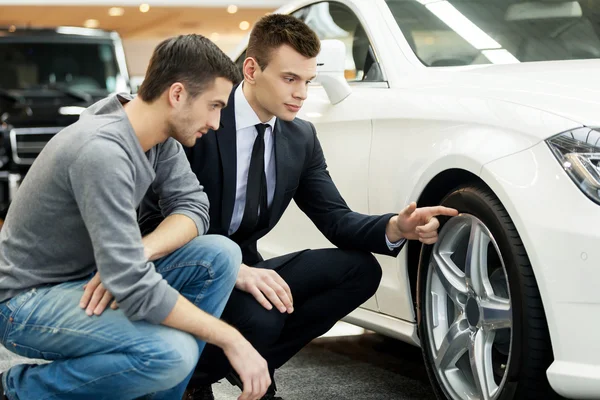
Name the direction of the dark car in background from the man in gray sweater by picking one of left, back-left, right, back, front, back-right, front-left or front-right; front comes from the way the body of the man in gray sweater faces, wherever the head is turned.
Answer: left

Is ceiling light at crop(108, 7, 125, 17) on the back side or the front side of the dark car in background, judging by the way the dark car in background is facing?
on the back side

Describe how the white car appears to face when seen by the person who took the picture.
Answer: facing the viewer and to the right of the viewer

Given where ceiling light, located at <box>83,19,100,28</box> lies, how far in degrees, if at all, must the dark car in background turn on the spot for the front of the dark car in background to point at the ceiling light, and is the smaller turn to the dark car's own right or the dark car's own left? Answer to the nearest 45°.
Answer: approximately 180°

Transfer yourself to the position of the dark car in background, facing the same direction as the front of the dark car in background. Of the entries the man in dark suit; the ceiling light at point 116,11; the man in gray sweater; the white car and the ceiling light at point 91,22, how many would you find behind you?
2

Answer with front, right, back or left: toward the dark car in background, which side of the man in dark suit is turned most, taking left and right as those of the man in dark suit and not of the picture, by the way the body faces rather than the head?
back

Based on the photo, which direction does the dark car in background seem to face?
toward the camera

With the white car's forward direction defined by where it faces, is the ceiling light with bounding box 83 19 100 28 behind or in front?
behind

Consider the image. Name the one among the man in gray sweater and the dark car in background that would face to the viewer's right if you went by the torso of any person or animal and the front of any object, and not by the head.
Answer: the man in gray sweater

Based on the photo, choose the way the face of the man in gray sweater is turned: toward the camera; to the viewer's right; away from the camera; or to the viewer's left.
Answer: to the viewer's right

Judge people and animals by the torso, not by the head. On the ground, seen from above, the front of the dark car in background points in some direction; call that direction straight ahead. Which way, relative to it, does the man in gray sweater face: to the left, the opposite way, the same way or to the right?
to the left

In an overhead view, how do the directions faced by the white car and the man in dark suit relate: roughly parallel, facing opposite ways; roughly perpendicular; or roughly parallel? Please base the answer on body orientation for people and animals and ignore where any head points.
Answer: roughly parallel

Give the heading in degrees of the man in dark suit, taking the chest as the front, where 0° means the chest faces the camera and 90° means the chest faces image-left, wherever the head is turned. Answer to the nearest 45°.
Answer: approximately 315°

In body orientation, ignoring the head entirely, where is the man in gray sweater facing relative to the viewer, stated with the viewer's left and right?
facing to the right of the viewer
